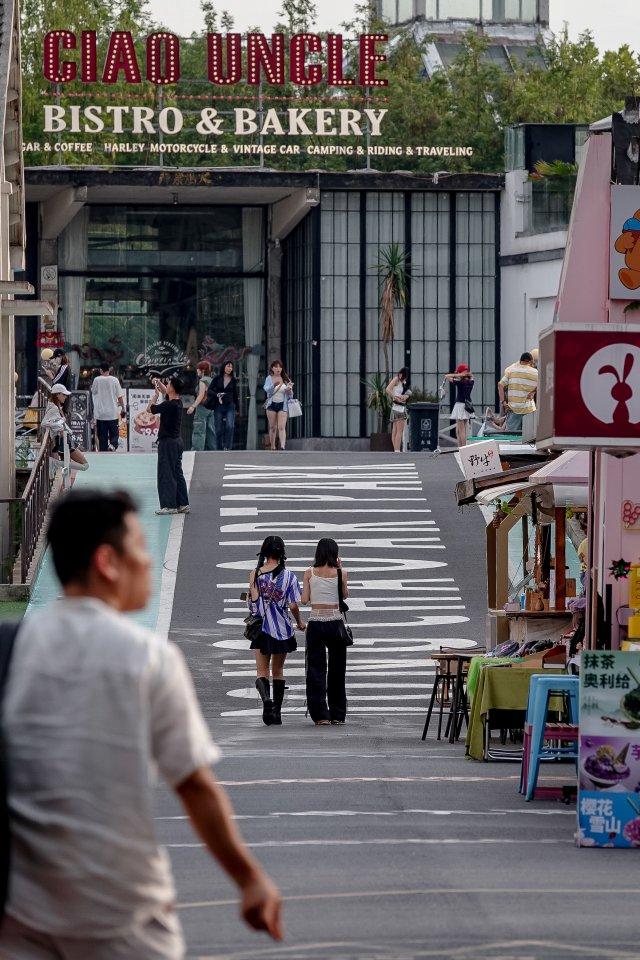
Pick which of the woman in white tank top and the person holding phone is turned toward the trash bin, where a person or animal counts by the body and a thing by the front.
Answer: the woman in white tank top

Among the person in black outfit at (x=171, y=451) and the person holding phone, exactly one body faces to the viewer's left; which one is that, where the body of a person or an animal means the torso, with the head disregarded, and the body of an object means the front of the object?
the person in black outfit

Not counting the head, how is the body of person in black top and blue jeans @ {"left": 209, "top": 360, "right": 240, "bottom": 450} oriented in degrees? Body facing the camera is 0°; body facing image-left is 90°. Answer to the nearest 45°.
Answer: approximately 0°

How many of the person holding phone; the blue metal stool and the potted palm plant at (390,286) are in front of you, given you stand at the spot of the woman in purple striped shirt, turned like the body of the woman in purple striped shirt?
2

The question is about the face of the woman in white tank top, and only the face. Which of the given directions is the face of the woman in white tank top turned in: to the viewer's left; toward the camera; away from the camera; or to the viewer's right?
away from the camera

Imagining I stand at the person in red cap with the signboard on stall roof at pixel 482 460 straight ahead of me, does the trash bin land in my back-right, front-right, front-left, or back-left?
back-right

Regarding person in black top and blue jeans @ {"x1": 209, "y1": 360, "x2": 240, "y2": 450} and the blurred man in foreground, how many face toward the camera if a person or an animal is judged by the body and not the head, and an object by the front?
1
